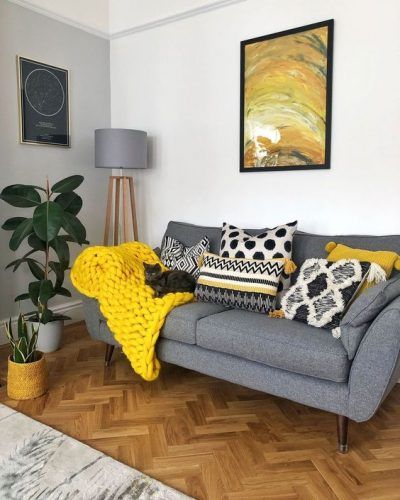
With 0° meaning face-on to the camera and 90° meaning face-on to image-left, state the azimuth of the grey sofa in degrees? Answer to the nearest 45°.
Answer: approximately 45°

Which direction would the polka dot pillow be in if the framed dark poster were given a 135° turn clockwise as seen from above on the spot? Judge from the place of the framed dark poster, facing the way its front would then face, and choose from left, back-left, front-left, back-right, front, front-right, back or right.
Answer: back-left

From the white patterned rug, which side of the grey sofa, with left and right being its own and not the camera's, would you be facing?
front

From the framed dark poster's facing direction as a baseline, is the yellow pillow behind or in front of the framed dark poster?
in front

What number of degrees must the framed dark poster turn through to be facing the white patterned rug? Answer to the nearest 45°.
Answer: approximately 45° to its right

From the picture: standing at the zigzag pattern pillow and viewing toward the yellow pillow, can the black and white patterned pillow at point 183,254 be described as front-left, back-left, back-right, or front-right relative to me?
back-left

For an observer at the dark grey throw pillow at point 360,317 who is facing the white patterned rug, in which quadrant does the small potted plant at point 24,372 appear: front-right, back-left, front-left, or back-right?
front-right

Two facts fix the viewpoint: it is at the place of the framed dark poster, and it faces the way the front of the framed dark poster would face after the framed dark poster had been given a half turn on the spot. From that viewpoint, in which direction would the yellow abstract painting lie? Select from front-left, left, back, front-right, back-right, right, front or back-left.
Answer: back

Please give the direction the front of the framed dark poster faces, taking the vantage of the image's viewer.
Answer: facing the viewer and to the right of the viewer

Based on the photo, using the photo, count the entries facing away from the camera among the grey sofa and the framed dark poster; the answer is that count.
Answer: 0
